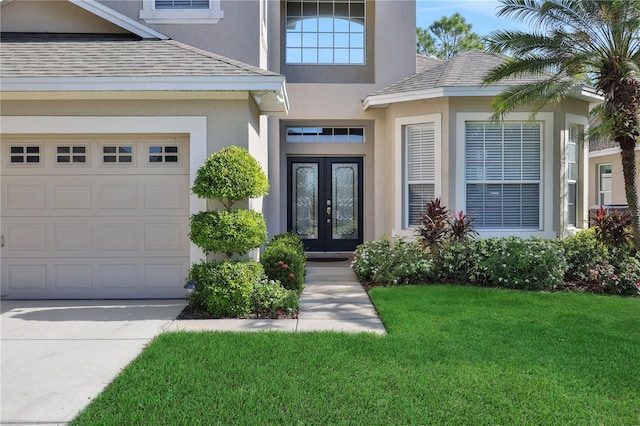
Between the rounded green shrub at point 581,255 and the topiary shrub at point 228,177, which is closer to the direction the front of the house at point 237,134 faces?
the topiary shrub

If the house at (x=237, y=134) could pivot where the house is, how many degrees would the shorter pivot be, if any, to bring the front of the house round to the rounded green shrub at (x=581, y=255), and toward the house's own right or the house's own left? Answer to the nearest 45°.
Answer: approximately 90° to the house's own left

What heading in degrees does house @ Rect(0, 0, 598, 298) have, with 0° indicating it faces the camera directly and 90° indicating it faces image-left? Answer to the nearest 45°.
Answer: approximately 0°

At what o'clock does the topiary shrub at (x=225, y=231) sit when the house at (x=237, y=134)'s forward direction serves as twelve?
The topiary shrub is roughly at 12 o'clock from the house.

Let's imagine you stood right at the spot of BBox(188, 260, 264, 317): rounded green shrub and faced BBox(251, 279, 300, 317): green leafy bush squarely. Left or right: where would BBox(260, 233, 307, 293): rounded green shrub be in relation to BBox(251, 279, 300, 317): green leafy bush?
left

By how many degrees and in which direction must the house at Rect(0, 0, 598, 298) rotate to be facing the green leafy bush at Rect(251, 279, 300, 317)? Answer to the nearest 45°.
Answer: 0° — it already faces it

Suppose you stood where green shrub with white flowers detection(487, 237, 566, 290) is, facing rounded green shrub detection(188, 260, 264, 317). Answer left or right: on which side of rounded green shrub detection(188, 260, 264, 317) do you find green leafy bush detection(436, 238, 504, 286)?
right

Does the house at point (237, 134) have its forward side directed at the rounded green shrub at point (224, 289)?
yes

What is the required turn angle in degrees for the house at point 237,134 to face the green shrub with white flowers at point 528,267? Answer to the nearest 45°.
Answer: approximately 90° to its left
